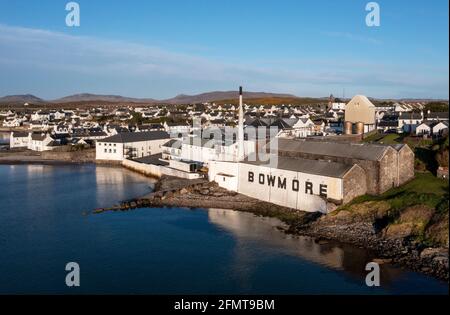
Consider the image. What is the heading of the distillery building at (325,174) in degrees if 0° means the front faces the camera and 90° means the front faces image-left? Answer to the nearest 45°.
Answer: approximately 45°

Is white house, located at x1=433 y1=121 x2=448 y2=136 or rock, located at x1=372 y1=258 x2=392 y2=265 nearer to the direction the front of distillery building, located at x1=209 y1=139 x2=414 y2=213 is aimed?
the rock

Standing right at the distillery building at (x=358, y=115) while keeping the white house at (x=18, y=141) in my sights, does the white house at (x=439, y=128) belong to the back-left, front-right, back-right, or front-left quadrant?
back-left

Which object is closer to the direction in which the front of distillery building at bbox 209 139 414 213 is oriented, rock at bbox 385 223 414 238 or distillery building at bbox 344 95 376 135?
the rock

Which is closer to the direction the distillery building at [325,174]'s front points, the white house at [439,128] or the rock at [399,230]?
the rock

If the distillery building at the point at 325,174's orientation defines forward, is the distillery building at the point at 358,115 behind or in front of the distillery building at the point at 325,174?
behind

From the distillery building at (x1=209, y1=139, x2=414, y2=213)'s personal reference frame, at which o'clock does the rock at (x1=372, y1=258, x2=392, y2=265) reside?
The rock is roughly at 10 o'clock from the distillery building.

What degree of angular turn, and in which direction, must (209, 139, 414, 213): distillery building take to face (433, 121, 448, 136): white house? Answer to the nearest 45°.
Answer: approximately 180°

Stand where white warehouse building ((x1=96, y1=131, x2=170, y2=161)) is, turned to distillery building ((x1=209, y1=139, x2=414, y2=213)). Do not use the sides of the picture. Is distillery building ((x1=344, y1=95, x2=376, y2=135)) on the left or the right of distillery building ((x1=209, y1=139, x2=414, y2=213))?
left

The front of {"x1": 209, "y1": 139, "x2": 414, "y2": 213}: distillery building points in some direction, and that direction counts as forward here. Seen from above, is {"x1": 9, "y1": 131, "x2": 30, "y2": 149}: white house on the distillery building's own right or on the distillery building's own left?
on the distillery building's own right

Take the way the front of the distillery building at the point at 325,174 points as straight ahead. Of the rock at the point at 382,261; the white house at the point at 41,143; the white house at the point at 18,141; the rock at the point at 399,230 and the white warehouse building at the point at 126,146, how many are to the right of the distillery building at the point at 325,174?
3

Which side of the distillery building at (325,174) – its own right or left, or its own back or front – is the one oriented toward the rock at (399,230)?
left
